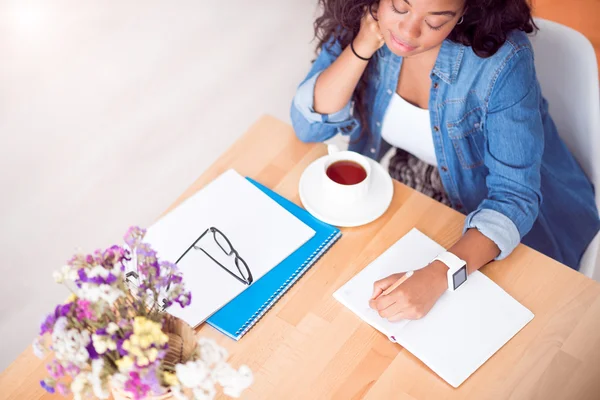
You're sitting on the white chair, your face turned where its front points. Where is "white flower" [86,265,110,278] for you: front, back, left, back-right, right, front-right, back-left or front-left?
front

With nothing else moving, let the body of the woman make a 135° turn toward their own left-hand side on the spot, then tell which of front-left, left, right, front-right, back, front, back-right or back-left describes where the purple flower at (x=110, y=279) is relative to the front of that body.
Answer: back-right

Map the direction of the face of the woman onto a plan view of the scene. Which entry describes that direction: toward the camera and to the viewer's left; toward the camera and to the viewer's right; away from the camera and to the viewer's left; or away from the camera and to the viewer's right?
toward the camera and to the viewer's left

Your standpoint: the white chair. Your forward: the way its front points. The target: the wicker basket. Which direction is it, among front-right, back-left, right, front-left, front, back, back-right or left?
front

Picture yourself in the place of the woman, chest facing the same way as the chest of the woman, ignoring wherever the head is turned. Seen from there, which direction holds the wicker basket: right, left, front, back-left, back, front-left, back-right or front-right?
front

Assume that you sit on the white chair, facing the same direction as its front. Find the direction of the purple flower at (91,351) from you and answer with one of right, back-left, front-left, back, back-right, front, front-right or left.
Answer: front

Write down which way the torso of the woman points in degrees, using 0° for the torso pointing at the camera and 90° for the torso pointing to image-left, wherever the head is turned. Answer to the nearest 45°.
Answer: approximately 45°

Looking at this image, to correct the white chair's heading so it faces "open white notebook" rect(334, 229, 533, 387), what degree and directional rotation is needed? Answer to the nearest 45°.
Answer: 0° — it already faces it

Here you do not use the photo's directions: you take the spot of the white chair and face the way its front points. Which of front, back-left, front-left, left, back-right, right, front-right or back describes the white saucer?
front

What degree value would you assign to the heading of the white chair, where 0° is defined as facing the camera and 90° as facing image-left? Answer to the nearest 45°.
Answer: approximately 45°

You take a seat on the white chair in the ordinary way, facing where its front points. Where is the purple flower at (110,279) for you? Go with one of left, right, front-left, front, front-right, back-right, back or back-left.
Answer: front

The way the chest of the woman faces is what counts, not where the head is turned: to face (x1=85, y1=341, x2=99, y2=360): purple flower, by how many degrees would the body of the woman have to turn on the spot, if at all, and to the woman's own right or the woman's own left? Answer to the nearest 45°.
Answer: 0° — they already face it
